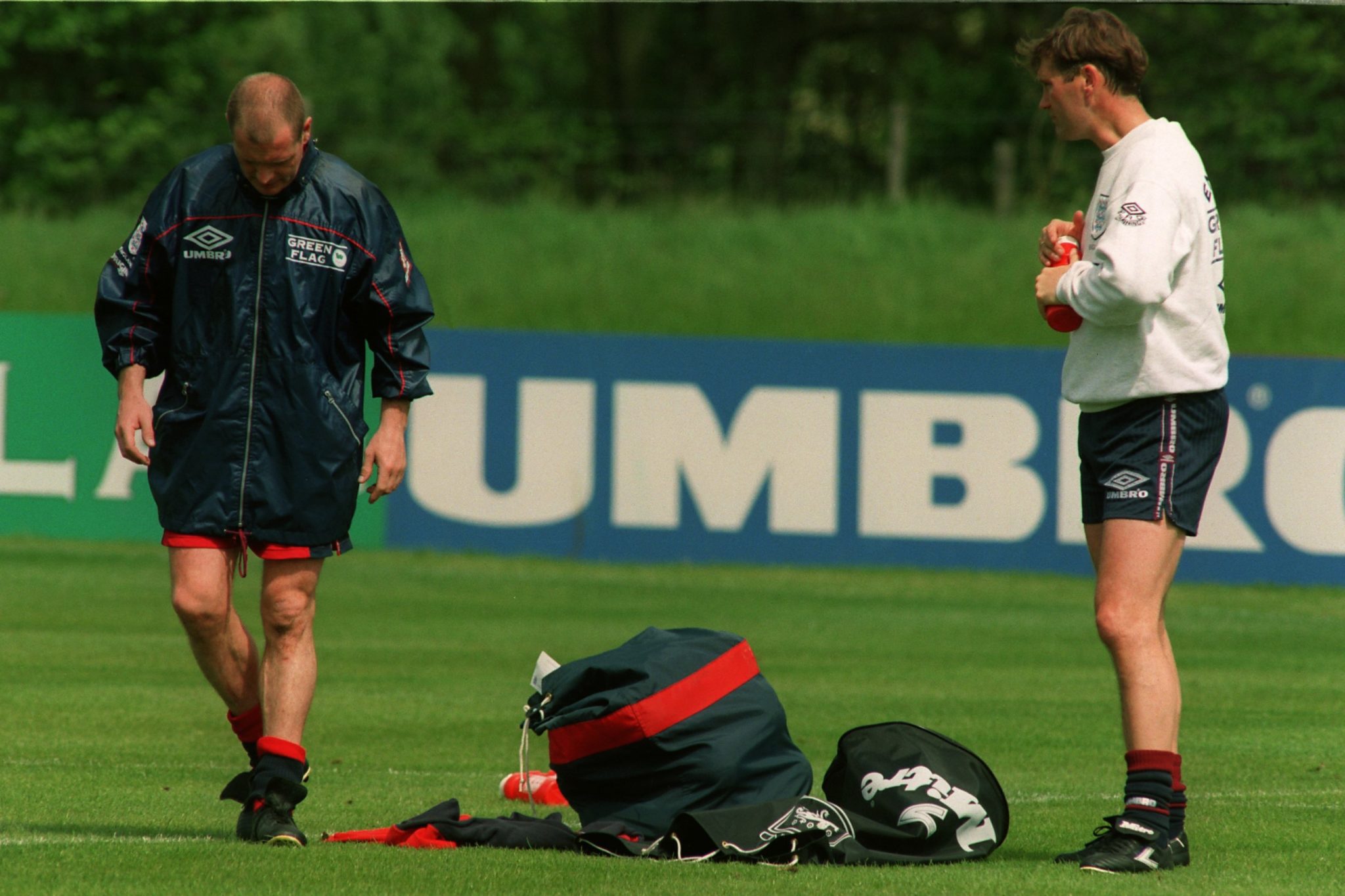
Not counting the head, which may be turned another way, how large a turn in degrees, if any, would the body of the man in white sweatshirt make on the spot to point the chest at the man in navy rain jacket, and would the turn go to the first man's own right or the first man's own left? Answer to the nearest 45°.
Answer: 0° — they already face them

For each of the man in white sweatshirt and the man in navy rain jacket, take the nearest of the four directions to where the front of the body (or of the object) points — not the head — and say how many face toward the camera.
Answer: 1

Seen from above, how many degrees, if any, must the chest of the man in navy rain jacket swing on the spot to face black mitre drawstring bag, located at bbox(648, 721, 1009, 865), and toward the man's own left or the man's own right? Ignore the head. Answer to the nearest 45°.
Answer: approximately 90° to the man's own left

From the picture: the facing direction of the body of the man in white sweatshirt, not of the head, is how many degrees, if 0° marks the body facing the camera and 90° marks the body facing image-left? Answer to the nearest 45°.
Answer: approximately 90°

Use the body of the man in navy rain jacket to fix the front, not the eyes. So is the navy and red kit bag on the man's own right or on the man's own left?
on the man's own left

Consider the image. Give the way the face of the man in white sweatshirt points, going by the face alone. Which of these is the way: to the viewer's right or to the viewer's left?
to the viewer's left
